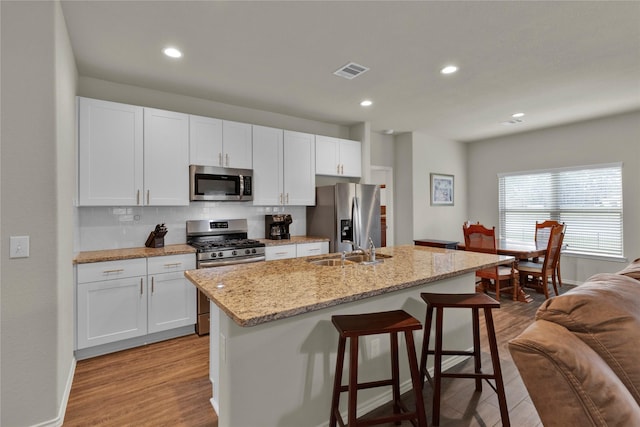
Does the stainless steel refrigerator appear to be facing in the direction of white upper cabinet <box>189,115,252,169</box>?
no

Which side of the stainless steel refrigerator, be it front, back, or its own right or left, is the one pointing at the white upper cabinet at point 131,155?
right

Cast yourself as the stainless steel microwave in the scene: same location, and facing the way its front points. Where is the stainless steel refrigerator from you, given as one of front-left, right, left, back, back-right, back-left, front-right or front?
left

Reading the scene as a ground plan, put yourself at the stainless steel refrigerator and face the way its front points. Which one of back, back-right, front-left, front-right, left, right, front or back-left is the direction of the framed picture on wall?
left

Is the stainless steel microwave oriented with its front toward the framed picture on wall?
no

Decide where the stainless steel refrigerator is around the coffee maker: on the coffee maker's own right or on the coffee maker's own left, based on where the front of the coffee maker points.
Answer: on the coffee maker's own left

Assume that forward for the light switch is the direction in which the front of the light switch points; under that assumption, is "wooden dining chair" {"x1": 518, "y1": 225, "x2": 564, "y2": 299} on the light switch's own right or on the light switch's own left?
on the light switch's own left

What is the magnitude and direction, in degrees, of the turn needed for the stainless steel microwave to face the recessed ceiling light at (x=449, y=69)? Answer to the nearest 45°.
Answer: approximately 45° to its left

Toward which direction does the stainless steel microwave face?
toward the camera

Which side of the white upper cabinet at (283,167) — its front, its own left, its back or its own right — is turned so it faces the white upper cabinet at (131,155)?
right

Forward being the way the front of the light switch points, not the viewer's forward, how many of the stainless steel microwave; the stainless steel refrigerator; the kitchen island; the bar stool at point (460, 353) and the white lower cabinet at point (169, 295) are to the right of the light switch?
0

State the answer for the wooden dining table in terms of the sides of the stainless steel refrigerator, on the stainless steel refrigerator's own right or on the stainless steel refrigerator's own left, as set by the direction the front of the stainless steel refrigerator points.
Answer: on the stainless steel refrigerator's own left

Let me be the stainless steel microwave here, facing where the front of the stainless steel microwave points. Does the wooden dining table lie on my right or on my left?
on my left

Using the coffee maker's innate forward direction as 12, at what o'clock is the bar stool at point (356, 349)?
The bar stool is roughly at 1 o'clock from the coffee maker.

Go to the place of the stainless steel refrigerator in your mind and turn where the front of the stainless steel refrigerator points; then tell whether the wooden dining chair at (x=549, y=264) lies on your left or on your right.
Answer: on your left

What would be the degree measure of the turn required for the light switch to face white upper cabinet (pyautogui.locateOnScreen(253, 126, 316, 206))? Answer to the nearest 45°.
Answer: approximately 90° to its left

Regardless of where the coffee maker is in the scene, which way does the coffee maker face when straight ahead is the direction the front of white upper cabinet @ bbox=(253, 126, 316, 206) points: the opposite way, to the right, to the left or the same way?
the same way
